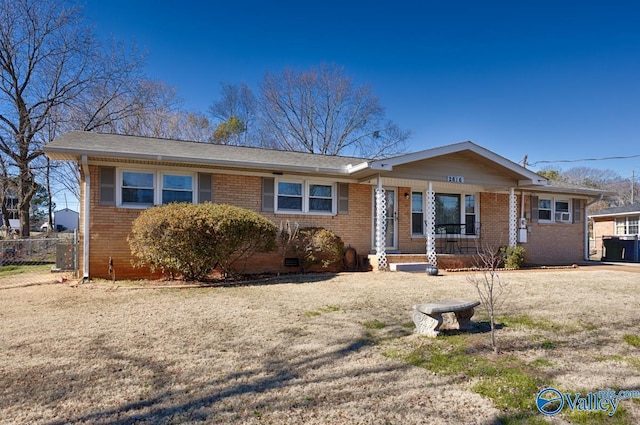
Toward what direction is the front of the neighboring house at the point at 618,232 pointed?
toward the camera

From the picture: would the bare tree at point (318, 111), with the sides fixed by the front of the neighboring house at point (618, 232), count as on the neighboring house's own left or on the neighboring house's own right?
on the neighboring house's own right

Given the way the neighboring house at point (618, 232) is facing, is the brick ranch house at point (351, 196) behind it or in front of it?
in front

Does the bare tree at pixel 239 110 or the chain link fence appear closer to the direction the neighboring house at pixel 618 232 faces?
the chain link fence

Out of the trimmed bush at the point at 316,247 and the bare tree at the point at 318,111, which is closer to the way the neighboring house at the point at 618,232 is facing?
the trimmed bush

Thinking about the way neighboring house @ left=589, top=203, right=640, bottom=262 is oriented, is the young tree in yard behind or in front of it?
in front

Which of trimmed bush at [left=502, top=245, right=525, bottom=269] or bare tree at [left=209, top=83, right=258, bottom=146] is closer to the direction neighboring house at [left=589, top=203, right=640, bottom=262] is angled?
the trimmed bush

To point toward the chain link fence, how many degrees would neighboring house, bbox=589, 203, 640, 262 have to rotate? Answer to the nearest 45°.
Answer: approximately 45° to its right

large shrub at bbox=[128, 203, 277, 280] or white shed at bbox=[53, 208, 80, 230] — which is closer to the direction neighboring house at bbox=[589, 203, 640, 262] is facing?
the large shrub

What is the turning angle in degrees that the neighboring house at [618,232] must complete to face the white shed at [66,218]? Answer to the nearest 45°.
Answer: approximately 90° to its right

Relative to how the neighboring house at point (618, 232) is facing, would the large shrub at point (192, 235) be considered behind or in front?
in front

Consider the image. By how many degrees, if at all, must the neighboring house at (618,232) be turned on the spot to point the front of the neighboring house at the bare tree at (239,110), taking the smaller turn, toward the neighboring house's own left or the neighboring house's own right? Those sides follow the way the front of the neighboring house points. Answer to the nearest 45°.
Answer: approximately 90° to the neighboring house's own right

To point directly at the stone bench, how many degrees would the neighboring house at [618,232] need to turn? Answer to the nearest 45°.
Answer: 0° — it already faces it
